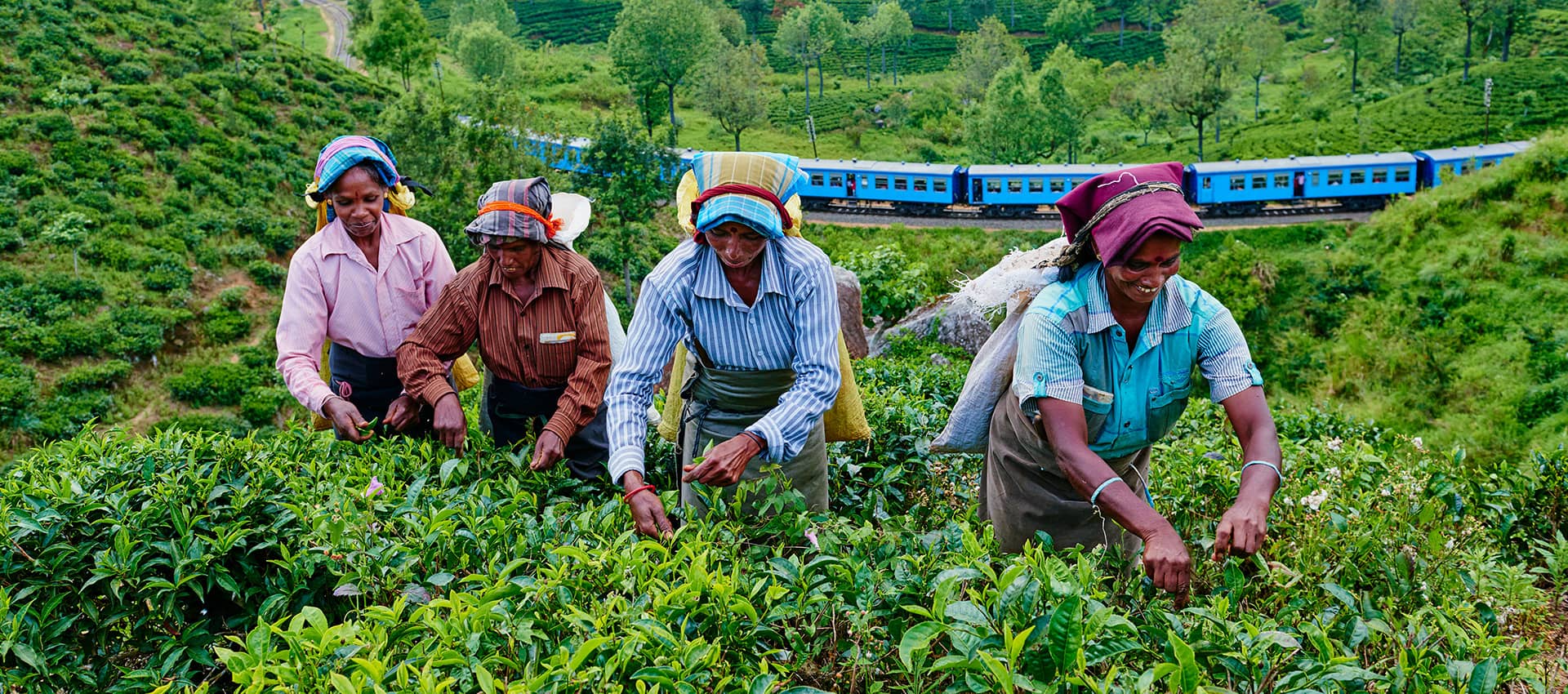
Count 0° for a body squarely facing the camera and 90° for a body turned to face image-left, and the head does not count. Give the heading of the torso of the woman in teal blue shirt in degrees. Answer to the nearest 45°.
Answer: approximately 315°

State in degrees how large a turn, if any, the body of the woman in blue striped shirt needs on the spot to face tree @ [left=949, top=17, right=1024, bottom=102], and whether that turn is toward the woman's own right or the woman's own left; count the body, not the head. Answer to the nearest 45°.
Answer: approximately 180°

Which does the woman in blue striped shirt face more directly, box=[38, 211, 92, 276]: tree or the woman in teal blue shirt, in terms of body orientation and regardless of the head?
the woman in teal blue shirt

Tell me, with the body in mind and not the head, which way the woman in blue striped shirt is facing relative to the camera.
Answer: toward the camera

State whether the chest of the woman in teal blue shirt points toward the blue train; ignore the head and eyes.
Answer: no

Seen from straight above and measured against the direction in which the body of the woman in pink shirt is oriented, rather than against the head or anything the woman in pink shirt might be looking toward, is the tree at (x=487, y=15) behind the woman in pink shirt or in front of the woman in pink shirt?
behind

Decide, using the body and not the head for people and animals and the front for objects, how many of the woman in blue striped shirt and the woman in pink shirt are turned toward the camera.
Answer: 2

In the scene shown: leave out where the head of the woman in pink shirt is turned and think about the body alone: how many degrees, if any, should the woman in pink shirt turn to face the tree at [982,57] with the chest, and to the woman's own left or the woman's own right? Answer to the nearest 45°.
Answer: approximately 135° to the woman's own left

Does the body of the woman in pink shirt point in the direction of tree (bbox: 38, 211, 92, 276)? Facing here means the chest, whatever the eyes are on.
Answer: no

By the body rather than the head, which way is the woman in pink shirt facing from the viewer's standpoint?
toward the camera

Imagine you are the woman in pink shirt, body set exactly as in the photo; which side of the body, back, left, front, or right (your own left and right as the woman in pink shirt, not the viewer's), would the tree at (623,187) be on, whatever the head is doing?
back

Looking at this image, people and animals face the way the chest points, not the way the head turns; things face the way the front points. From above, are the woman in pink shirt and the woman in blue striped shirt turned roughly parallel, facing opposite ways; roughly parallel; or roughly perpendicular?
roughly parallel

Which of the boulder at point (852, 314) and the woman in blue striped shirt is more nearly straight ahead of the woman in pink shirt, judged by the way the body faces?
the woman in blue striped shirt

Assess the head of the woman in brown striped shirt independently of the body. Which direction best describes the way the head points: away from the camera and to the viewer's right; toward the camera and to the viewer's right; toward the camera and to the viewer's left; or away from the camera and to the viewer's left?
toward the camera and to the viewer's left

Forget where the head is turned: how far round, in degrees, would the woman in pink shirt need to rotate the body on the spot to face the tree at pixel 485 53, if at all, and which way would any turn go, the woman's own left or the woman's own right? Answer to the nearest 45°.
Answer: approximately 180°

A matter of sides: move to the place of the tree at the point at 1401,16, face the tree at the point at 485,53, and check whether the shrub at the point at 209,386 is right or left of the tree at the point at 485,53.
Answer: left

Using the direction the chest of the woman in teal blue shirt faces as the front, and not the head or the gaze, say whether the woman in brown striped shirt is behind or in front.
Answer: behind

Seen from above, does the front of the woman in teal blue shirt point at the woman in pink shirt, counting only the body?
no

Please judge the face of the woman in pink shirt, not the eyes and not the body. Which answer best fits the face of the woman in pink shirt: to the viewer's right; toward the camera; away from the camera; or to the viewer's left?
toward the camera

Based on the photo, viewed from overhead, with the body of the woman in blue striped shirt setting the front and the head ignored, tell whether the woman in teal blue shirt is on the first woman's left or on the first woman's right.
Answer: on the first woman's left
